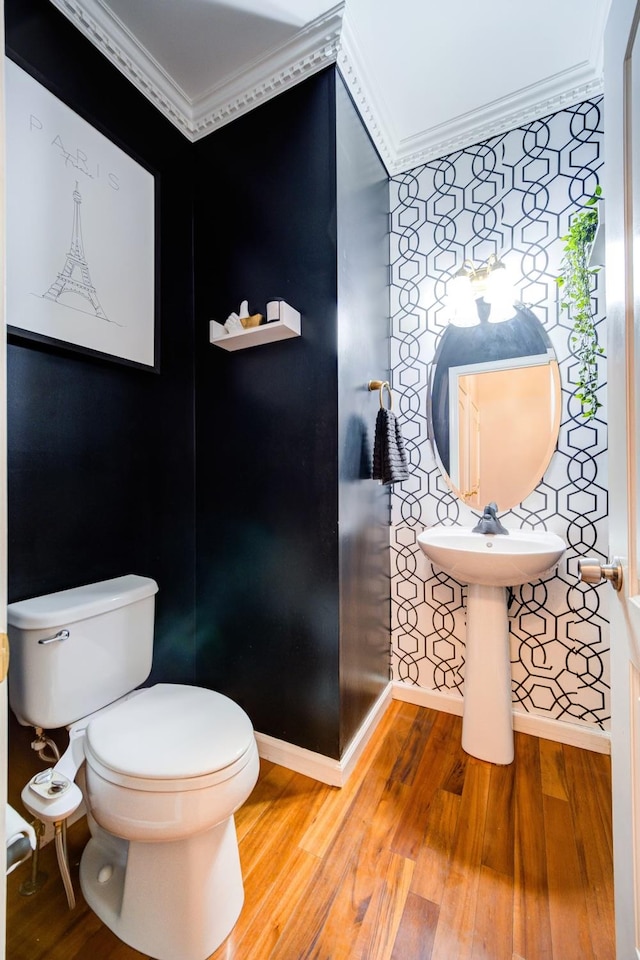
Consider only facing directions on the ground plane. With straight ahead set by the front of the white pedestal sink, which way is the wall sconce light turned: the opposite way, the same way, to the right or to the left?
the same way

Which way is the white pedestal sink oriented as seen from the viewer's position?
toward the camera

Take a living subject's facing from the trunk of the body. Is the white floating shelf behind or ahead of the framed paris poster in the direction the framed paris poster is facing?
ahead

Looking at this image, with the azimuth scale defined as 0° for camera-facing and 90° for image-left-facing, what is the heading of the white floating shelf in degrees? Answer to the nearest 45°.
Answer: approximately 45°

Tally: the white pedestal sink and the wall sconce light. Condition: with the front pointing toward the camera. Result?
2

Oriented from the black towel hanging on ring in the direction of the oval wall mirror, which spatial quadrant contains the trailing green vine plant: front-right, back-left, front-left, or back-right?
front-right

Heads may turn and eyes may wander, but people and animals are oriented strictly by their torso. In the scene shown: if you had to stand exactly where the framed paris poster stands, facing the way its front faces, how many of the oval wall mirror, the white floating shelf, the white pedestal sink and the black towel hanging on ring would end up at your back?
0

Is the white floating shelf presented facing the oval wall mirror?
no

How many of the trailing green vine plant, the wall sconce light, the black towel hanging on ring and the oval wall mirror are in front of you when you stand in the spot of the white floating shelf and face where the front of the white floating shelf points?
0

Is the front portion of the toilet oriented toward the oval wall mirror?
no

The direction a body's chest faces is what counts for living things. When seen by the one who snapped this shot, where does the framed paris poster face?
facing the viewer and to the right of the viewer

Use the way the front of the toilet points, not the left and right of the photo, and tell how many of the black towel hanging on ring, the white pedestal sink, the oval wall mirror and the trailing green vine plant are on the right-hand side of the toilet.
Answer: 0

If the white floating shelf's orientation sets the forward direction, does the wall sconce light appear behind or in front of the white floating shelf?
behind
